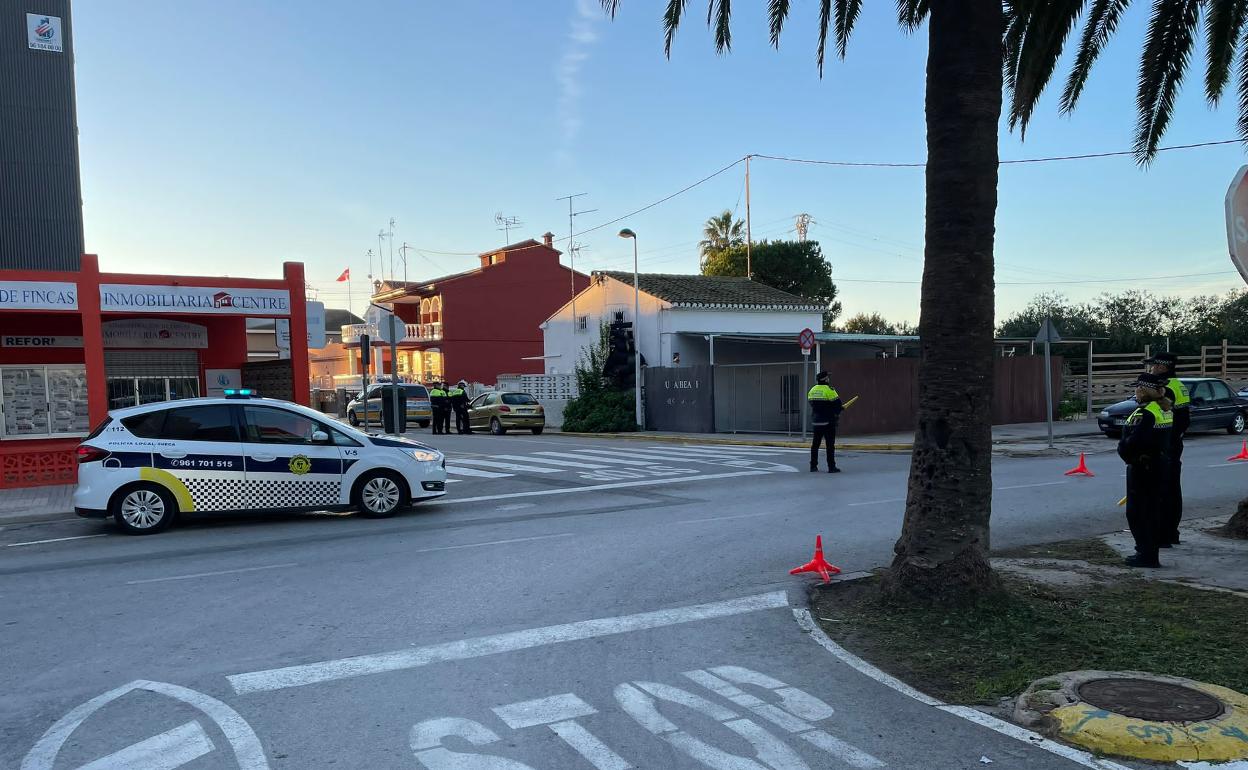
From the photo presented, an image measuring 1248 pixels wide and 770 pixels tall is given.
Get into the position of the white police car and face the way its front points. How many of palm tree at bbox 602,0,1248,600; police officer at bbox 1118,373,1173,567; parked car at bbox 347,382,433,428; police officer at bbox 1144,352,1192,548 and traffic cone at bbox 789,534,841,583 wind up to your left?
1

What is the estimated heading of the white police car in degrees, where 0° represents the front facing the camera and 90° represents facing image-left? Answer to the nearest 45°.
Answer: approximately 270°

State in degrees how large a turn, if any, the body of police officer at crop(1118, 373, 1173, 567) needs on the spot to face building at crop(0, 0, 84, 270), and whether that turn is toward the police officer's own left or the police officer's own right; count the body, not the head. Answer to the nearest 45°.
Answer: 0° — they already face it

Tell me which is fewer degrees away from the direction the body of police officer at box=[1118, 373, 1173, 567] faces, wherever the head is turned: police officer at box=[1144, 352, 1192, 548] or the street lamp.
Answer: the street lamp

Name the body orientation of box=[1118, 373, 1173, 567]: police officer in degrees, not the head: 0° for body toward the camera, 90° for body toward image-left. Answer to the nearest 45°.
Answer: approximately 90°

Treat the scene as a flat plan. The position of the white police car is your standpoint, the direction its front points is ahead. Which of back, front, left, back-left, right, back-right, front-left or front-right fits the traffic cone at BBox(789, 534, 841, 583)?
front-right

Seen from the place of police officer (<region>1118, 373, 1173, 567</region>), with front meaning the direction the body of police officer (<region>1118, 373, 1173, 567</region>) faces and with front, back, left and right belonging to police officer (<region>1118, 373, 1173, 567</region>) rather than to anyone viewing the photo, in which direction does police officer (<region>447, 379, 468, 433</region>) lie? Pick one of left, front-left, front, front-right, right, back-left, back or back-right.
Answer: front-right

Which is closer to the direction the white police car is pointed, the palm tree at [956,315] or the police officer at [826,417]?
the police officer

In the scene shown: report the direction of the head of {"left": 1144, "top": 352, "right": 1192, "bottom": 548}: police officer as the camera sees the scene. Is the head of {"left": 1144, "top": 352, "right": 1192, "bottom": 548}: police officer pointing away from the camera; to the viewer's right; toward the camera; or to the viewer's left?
to the viewer's left

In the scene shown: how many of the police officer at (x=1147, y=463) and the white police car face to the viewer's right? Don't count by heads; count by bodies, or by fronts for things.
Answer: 1

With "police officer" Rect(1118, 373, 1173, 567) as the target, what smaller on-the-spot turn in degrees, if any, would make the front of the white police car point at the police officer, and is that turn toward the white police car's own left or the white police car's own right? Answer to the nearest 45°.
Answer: approximately 45° to the white police car's own right

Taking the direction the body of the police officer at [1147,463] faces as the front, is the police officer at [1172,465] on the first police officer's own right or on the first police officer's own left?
on the first police officer's own right

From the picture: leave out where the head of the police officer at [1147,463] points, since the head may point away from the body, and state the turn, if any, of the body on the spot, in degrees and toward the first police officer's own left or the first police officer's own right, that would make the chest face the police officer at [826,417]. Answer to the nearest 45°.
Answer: approximately 45° to the first police officer's own right
